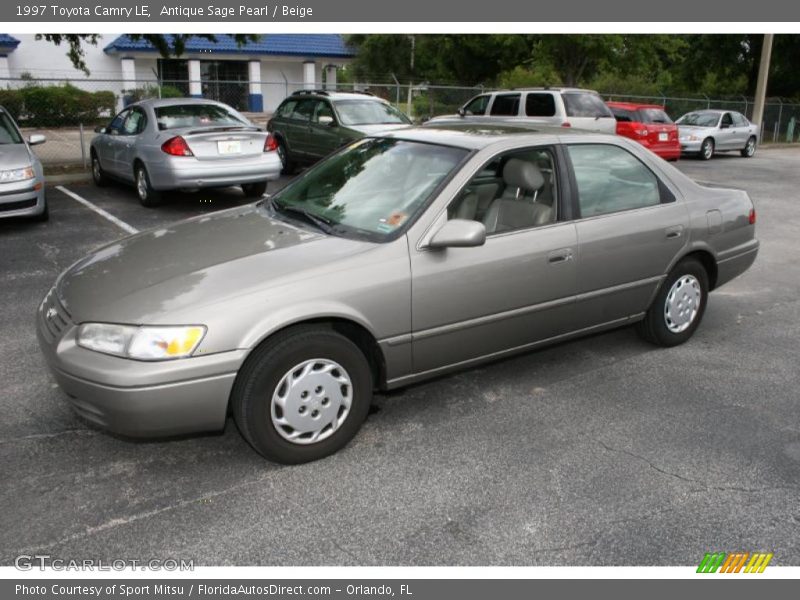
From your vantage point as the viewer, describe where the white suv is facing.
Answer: facing away from the viewer and to the left of the viewer

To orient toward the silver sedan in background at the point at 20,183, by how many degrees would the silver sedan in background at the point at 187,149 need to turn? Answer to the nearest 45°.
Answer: approximately 90° to its left

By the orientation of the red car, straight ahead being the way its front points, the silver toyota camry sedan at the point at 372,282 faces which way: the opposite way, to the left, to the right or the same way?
to the left

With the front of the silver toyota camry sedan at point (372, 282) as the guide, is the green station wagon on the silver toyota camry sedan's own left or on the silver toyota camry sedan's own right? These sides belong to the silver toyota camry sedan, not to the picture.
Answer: on the silver toyota camry sedan's own right

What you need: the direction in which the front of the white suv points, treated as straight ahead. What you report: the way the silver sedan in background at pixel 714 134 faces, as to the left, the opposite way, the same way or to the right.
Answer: to the left
